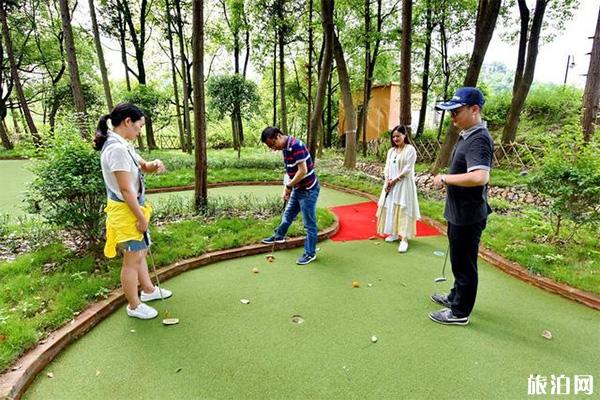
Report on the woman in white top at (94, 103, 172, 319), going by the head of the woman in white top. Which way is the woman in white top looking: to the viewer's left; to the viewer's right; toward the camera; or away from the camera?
to the viewer's right

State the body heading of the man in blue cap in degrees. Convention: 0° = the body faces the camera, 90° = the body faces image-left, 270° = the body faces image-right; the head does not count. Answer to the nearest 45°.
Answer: approximately 90°

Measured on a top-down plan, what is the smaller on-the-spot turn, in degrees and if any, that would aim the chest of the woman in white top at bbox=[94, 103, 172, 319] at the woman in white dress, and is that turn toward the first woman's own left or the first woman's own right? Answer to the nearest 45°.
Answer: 0° — they already face them

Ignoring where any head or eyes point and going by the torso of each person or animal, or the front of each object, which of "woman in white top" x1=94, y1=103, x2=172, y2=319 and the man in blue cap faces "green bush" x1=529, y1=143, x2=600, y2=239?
the woman in white top

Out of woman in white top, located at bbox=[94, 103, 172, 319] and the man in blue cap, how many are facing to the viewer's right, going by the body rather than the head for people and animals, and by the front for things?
1

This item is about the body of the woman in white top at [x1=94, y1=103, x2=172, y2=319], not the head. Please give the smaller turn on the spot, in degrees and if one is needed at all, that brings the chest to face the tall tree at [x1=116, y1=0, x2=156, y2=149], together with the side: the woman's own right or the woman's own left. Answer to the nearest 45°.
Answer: approximately 90° to the woman's own left

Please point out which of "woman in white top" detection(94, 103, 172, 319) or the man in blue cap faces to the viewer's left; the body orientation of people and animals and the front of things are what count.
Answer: the man in blue cap

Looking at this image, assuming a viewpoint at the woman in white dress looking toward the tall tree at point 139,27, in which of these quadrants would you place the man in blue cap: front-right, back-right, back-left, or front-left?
back-left

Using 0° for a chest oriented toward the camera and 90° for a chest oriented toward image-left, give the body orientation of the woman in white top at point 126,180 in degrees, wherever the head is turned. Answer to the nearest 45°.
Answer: approximately 270°
